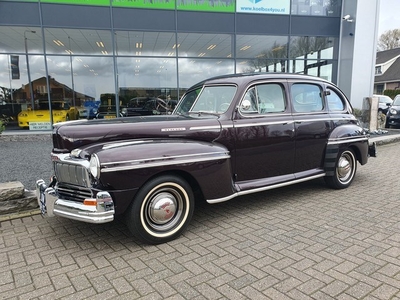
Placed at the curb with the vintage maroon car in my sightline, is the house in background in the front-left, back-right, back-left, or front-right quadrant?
front-left

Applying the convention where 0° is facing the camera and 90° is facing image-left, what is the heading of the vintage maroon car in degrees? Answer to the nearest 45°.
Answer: approximately 45°

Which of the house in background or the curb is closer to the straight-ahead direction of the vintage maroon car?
the curb

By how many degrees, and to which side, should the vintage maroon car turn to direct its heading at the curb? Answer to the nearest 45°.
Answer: approximately 45° to its right

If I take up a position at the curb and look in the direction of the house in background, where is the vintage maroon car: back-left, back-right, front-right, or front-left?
front-right

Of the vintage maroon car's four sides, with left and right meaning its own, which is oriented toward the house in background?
back
